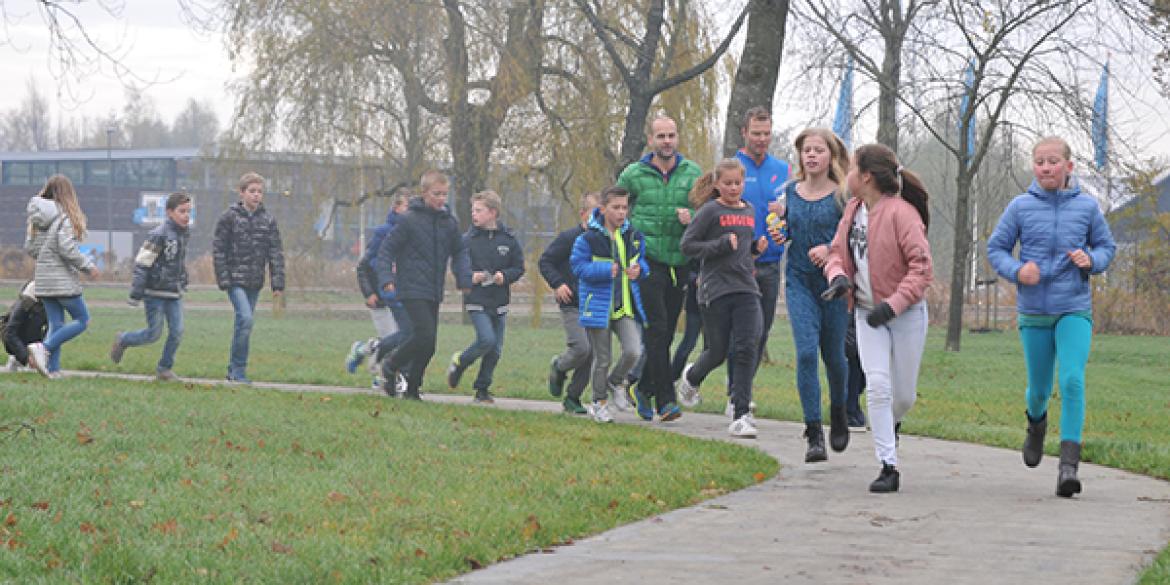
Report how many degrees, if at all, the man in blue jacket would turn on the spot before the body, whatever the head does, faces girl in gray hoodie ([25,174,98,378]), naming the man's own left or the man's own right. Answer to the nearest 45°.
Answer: approximately 90° to the man's own right

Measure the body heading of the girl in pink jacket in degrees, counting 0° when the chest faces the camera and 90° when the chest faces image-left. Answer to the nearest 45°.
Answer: approximately 45°

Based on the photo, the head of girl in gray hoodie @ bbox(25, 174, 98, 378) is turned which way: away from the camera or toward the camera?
away from the camera

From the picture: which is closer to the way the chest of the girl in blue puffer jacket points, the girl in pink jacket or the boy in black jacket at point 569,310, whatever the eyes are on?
the girl in pink jacket

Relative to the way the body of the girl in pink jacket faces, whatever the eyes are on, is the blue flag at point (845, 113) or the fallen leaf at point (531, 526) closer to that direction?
the fallen leaf

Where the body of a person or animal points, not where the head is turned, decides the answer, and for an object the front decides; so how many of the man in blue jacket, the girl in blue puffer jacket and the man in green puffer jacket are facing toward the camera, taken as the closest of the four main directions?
3

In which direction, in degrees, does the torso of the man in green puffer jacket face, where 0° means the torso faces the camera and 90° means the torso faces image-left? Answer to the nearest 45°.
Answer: approximately 0°

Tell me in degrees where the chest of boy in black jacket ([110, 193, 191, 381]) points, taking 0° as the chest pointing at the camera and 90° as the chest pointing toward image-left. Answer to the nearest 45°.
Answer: approximately 315°

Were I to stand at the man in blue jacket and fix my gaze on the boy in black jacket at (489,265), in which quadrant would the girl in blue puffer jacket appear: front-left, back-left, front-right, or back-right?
back-left

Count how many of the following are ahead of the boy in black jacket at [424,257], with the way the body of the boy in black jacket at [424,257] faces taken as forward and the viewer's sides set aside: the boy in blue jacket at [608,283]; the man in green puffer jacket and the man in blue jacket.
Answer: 3
